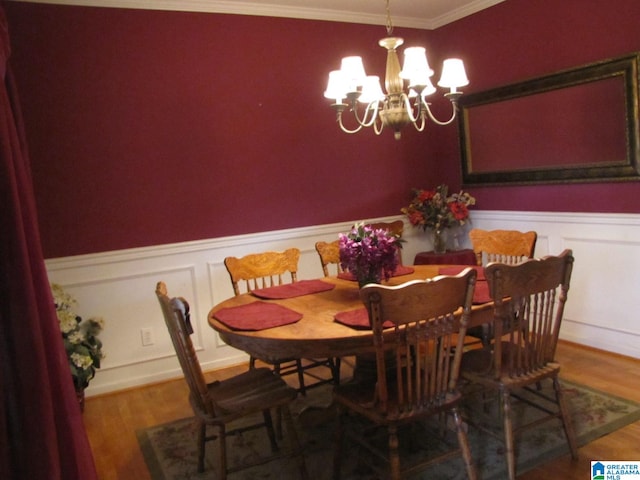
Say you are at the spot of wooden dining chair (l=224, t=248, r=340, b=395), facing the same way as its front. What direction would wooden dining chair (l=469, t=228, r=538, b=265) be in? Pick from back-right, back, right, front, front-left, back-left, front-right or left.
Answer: front-left

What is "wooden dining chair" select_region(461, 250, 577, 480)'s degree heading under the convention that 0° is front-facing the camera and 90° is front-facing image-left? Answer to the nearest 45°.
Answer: approximately 135°

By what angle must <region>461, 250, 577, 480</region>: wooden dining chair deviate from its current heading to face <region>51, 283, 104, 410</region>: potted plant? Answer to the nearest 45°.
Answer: approximately 45° to its left

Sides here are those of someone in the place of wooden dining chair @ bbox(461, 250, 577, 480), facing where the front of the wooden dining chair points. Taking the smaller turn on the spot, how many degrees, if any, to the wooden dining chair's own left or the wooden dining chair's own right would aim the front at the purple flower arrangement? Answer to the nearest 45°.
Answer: approximately 45° to the wooden dining chair's own left

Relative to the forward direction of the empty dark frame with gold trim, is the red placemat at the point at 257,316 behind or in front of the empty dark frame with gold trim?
in front

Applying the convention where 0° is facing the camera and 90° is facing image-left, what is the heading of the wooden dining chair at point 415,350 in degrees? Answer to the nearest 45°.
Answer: approximately 135°

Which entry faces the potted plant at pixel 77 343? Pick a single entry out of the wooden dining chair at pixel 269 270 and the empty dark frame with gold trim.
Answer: the empty dark frame with gold trim

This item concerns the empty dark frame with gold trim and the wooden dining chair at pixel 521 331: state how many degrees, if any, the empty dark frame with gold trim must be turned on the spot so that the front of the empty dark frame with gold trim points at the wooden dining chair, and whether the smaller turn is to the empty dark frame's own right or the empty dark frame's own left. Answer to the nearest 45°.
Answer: approximately 45° to the empty dark frame's own left

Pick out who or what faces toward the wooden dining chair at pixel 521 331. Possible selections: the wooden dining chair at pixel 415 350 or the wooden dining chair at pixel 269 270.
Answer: the wooden dining chair at pixel 269 270

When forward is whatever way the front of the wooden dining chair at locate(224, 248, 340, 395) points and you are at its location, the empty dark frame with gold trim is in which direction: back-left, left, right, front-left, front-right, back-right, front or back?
front-left

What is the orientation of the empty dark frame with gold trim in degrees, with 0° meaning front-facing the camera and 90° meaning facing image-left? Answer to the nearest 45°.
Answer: approximately 45°

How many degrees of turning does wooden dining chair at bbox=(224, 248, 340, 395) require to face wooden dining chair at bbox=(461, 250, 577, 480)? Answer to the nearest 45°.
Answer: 0° — it already faces it

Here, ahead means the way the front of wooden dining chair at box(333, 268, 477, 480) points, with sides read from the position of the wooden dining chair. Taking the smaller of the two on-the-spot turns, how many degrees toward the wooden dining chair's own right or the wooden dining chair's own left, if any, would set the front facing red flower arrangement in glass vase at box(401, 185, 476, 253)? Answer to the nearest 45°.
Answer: approximately 45° to the wooden dining chair's own right

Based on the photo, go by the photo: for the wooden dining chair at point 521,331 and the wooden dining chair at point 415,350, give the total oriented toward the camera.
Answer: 0

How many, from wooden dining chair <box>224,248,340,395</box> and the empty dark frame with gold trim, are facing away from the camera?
0
